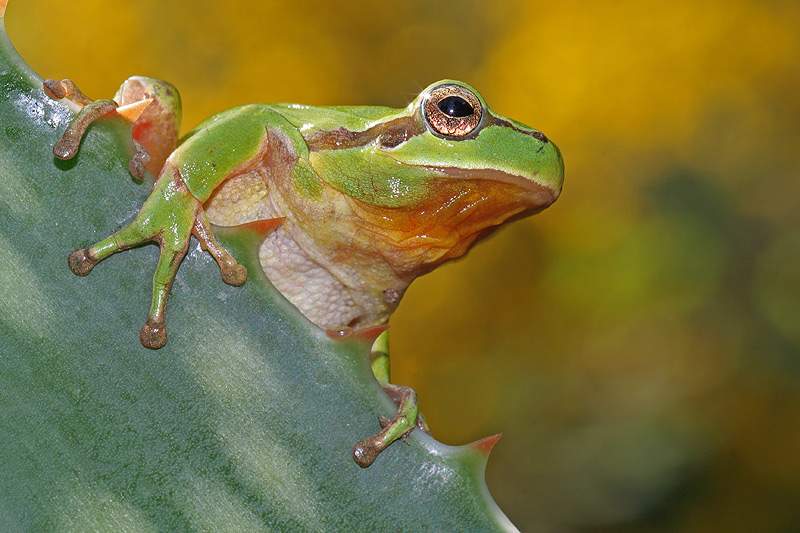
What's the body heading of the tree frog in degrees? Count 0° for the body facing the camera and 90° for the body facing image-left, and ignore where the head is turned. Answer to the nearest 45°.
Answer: approximately 270°
